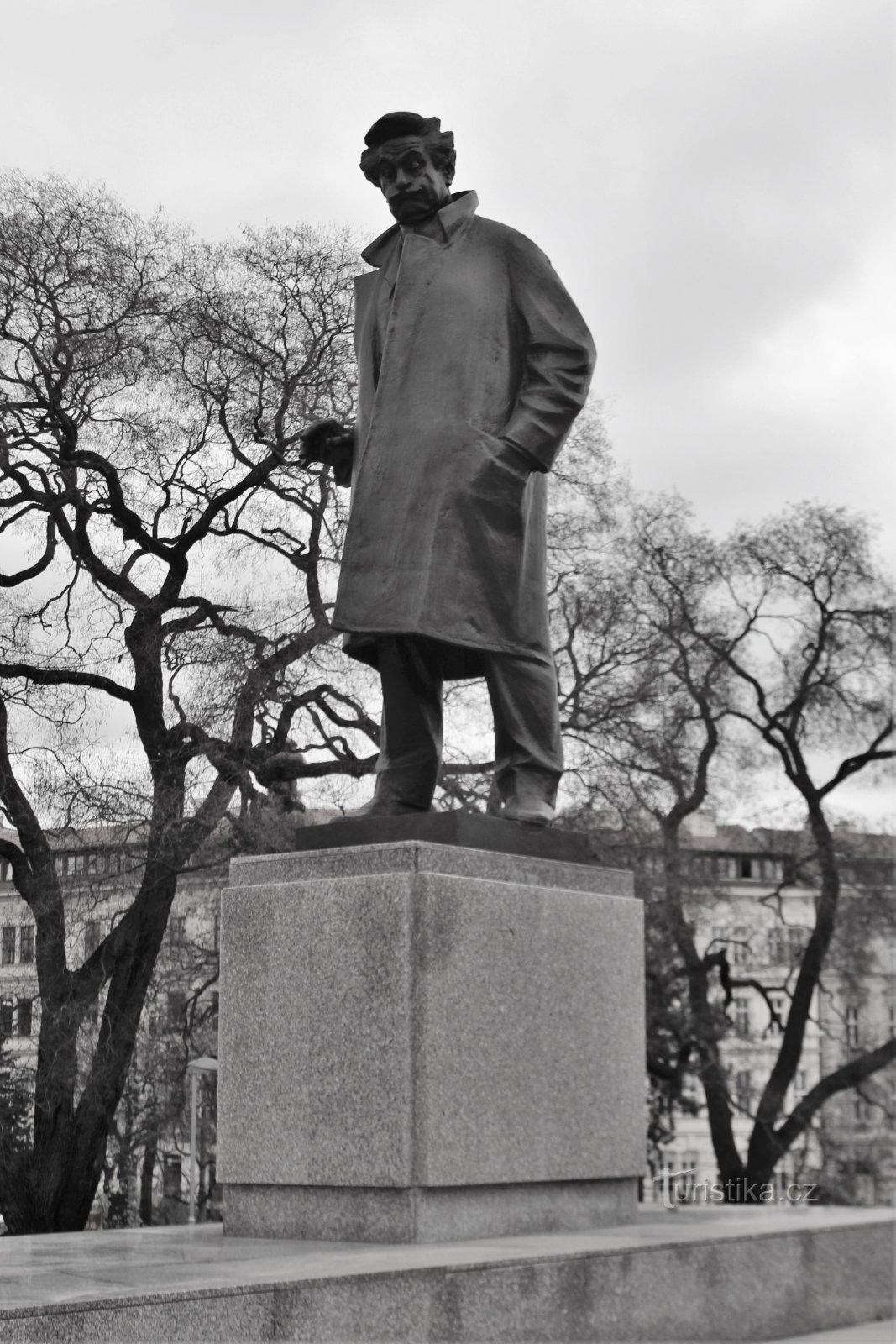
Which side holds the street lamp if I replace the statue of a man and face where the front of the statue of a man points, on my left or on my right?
on my right

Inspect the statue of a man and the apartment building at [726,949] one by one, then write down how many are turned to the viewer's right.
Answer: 0

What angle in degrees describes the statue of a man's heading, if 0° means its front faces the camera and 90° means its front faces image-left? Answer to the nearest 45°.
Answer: approximately 45°

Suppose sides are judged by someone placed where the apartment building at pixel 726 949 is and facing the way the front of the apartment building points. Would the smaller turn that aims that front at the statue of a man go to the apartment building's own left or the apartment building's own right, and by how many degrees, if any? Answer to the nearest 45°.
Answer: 0° — it already faces it

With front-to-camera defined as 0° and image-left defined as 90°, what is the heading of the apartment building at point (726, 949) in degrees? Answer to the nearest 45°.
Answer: approximately 0°
